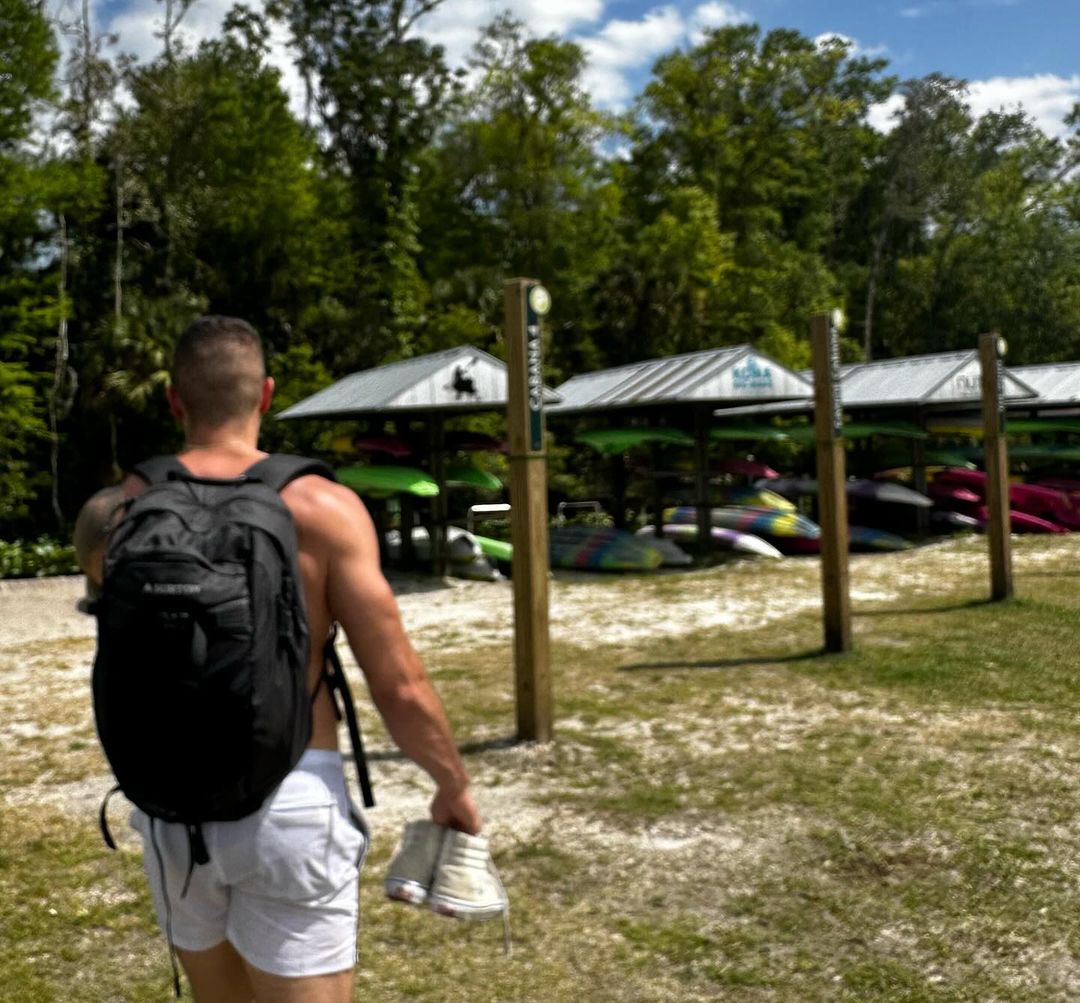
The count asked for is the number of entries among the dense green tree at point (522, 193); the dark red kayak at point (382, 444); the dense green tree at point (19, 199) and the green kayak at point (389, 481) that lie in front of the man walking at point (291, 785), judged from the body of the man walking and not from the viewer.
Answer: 4

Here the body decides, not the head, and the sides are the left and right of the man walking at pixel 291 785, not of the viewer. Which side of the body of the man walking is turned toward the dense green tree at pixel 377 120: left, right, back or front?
front

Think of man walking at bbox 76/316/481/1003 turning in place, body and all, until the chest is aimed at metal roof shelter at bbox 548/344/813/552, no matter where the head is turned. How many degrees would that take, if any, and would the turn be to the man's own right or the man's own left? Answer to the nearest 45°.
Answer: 0° — they already face it

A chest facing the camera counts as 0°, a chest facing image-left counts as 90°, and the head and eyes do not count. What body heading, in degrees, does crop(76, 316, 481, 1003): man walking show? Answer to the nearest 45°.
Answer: approximately 180°

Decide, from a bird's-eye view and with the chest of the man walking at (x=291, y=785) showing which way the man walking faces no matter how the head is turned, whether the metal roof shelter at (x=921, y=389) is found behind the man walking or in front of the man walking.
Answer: in front

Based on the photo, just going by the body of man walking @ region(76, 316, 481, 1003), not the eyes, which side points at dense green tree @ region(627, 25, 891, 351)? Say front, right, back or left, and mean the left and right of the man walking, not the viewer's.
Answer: front

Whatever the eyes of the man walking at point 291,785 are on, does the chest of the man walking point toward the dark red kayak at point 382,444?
yes

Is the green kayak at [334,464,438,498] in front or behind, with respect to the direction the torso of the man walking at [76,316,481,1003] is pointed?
in front
